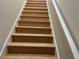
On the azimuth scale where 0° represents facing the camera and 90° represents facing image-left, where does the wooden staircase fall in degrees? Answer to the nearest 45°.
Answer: approximately 0°
